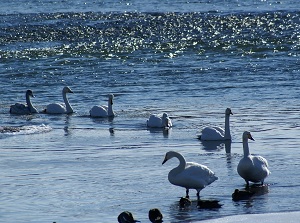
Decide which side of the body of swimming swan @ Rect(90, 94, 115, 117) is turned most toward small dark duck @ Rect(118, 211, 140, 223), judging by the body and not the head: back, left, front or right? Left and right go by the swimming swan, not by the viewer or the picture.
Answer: right

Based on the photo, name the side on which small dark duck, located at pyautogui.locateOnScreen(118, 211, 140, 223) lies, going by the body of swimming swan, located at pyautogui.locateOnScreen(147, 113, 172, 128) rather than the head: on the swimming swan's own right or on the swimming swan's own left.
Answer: on the swimming swan's own right

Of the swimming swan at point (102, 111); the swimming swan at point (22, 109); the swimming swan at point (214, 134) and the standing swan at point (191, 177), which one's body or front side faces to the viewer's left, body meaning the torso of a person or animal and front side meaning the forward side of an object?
the standing swan

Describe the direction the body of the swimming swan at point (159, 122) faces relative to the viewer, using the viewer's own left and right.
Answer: facing to the right of the viewer

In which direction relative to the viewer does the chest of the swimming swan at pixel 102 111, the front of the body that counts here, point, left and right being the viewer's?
facing to the right of the viewer

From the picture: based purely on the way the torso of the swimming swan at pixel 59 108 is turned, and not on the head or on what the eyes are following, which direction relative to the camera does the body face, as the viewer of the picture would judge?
to the viewer's right

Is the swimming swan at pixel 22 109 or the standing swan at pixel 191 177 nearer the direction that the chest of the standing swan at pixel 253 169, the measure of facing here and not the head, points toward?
the standing swan

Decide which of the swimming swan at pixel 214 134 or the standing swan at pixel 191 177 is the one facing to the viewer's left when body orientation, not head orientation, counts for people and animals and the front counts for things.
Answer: the standing swan

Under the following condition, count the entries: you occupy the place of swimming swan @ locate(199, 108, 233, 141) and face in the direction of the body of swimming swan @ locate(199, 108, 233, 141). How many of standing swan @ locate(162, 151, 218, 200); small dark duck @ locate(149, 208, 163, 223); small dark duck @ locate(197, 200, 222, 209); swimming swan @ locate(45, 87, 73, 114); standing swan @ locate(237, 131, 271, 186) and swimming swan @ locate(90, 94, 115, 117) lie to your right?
4

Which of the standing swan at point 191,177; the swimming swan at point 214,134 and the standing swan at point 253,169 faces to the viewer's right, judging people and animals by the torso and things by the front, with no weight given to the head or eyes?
the swimming swan

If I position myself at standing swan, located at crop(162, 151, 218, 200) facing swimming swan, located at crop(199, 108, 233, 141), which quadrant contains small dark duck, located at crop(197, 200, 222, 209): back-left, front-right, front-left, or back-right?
back-right

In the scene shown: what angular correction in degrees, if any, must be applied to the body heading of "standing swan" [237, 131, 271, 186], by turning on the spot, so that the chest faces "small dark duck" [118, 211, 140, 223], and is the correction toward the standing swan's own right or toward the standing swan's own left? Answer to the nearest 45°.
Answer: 0° — it already faces it

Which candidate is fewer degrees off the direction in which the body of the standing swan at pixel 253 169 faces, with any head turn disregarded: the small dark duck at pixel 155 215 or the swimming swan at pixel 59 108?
the small dark duck

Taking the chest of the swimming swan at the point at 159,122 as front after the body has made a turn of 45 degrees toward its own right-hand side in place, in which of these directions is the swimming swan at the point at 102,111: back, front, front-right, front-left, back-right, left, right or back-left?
back
